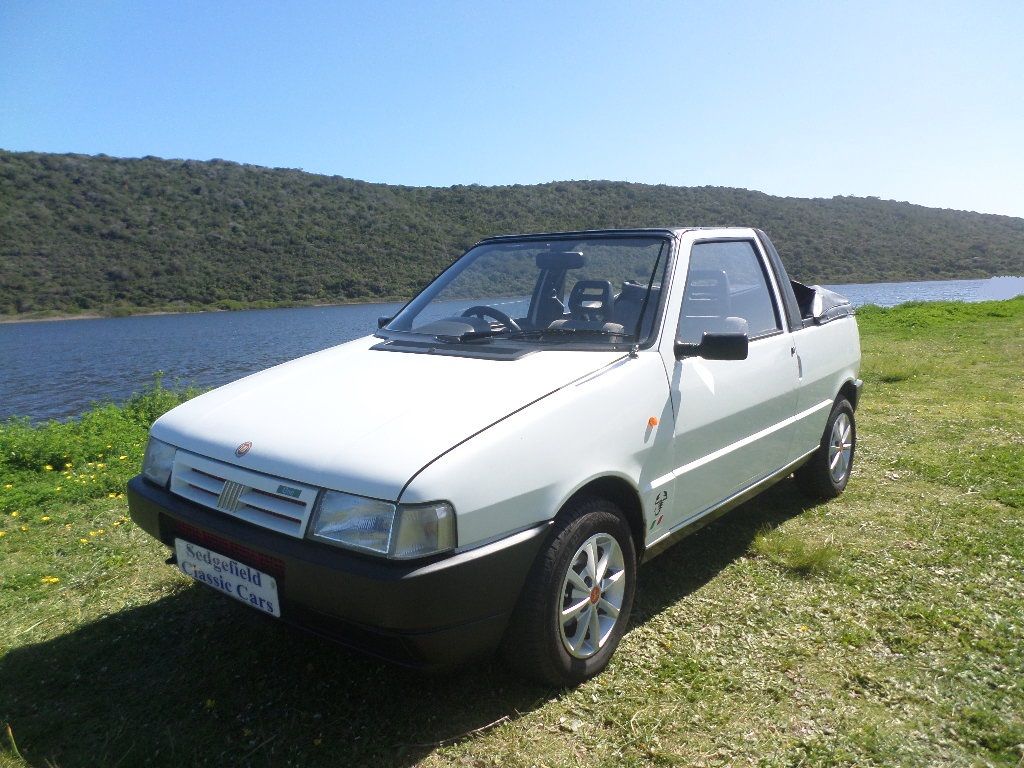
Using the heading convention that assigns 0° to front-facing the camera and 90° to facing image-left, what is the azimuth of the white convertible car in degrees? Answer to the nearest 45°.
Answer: approximately 45°
